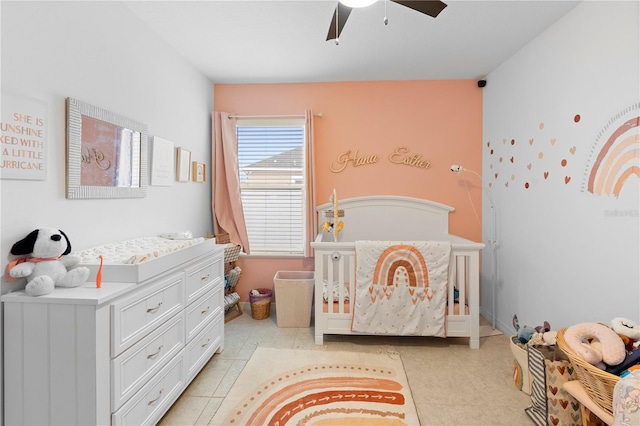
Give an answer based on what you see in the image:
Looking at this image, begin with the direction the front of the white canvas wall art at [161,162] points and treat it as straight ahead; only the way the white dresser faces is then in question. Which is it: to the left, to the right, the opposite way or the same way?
the same way

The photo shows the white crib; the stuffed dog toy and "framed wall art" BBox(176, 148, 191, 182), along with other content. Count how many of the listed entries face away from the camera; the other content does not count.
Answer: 0

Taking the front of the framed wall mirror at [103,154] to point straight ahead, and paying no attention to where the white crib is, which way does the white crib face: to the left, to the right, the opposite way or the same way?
to the right

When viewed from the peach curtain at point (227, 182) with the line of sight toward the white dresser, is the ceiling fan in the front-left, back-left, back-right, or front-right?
front-left

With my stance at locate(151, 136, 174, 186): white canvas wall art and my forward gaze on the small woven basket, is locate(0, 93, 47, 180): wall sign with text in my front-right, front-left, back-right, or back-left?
back-right

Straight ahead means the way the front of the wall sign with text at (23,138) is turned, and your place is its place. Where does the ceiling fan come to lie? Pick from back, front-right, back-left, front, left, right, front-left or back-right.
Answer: front

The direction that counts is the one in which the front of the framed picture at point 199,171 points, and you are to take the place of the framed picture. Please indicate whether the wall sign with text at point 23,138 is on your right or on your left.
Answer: on your right

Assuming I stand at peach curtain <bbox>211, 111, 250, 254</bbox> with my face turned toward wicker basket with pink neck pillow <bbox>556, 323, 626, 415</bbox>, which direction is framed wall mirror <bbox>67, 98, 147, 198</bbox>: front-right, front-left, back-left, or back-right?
front-right

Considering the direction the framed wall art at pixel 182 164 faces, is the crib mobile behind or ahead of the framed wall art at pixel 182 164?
ahead

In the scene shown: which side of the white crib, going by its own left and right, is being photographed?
front

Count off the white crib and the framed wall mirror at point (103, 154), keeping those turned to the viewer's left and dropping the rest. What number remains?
0

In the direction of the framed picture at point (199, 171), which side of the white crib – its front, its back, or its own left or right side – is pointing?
right

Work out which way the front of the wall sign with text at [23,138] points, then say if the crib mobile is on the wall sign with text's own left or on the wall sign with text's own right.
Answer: on the wall sign with text's own left

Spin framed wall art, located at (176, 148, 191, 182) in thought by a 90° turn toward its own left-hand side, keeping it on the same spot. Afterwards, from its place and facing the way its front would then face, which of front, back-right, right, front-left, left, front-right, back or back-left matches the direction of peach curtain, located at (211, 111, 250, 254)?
front

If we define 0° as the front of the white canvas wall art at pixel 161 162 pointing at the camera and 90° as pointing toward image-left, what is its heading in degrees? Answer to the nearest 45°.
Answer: approximately 315°
